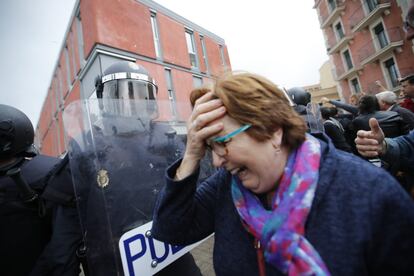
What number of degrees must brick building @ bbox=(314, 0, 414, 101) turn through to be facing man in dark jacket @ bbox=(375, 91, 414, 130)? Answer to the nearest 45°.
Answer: approximately 45° to its left

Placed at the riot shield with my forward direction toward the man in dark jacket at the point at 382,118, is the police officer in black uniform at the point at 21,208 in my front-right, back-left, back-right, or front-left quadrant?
back-left

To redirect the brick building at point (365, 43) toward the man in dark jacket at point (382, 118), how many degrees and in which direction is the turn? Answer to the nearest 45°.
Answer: approximately 45° to its left

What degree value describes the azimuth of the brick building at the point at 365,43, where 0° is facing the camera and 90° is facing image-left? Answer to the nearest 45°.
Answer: approximately 45°

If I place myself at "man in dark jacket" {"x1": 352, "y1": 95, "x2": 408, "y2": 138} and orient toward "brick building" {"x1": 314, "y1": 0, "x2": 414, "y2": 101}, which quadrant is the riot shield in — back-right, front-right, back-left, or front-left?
back-left

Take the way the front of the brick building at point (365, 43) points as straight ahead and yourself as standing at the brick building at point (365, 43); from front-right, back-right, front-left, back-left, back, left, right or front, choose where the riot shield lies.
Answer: front-left

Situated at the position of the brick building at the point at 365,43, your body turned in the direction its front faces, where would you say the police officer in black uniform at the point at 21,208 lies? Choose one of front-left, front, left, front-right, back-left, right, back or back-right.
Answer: front-left
